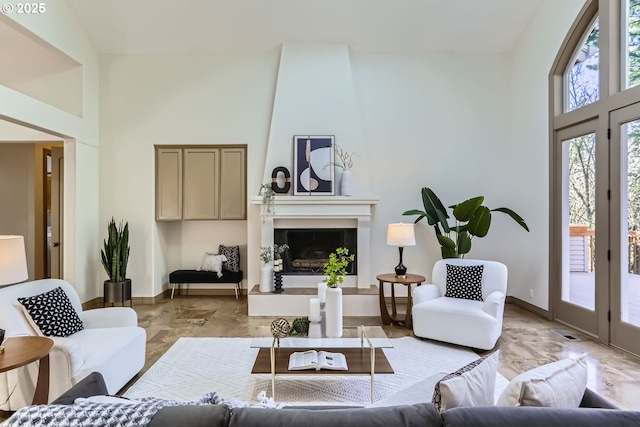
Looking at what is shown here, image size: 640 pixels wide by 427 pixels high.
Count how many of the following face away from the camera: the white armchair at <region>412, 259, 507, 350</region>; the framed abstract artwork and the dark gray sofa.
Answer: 1

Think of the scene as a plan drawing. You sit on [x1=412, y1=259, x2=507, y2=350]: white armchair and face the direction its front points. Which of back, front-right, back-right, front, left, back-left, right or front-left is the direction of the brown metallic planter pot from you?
front-right

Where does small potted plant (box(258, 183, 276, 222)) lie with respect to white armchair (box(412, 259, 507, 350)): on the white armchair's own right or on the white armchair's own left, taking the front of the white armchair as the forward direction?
on the white armchair's own right

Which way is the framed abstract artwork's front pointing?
toward the camera

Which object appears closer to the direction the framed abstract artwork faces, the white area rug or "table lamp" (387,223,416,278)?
the white area rug

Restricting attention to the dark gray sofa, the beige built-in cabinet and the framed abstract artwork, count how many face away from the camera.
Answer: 1

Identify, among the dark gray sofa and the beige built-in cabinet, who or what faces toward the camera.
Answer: the beige built-in cabinet

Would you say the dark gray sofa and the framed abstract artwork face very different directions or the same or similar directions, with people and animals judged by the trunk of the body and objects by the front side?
very different directions

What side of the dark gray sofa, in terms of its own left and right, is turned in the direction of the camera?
back

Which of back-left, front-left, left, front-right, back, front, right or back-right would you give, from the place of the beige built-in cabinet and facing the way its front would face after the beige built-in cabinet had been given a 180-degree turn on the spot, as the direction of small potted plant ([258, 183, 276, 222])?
back-right

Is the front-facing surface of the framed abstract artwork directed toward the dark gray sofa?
yes

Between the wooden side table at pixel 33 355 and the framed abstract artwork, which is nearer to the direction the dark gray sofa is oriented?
the framed abstract artwork

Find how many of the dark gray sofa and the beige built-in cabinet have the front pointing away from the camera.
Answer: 1

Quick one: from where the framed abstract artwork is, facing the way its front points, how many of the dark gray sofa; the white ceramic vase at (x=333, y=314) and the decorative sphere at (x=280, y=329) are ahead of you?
3

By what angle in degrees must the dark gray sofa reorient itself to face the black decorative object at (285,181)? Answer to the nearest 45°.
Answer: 0° — it already faces it

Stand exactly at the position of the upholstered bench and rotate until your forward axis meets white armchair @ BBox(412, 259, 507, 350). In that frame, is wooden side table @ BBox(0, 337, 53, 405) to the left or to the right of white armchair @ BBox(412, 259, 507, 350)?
right

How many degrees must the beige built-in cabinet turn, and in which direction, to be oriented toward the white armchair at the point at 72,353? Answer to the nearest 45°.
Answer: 0° — it already faces it

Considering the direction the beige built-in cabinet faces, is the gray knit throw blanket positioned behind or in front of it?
in front

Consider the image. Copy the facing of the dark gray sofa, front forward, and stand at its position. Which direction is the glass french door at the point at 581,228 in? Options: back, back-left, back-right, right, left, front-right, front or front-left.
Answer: front-right

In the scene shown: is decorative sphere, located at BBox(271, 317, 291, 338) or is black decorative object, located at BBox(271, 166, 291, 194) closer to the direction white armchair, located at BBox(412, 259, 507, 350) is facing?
the decorative sphere
